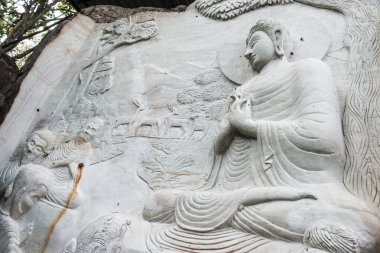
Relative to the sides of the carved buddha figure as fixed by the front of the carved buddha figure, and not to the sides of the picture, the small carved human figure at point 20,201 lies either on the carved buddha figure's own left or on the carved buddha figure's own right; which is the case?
on the carved buddha figure's own right

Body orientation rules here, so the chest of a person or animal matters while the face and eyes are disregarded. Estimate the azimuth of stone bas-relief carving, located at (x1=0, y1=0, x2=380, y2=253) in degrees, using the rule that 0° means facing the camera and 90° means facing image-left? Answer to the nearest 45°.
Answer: approximately 0°

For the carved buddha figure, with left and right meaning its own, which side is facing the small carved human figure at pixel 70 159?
front
